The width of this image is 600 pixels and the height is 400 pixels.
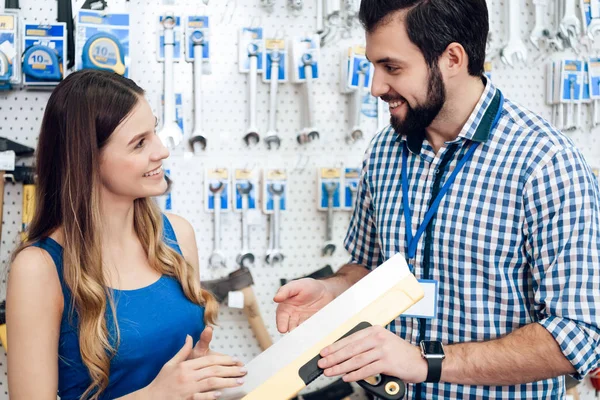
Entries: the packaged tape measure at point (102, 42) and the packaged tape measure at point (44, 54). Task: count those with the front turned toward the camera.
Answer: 2

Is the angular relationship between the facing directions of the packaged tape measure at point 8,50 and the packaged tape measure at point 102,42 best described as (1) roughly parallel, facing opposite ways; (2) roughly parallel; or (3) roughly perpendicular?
roughly parallel

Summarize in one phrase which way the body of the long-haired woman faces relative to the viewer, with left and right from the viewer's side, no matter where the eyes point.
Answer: facing the viewer and to the right of the viewer

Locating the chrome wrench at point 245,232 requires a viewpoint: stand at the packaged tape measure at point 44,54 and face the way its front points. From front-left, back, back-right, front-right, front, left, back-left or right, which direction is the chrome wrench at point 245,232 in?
left

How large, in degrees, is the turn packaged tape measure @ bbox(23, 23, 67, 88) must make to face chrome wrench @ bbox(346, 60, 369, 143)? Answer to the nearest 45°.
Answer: approximately 90° to its left

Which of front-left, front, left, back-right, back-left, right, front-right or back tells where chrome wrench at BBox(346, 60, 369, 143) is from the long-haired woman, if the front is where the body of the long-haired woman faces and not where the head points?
left

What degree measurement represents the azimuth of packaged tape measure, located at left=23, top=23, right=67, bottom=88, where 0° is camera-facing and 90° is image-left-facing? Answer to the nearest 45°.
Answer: approximately 0°

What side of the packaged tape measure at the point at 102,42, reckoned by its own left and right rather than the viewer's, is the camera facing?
front

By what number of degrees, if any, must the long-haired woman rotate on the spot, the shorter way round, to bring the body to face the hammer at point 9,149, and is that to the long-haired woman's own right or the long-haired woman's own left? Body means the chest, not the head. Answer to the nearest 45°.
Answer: approximately 135° to the long-haired woman's own left

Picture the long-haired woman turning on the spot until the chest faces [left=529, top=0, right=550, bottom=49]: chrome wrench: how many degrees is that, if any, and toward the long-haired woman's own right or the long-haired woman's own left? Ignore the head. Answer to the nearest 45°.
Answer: approximately 90° to the long-haired woman's own left

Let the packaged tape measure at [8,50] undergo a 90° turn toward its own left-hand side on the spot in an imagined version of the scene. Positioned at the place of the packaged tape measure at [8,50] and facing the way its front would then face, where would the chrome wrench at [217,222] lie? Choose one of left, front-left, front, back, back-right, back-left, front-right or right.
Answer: front

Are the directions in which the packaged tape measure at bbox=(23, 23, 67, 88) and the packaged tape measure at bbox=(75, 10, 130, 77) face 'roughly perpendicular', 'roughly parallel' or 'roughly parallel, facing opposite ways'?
roughly parallel
